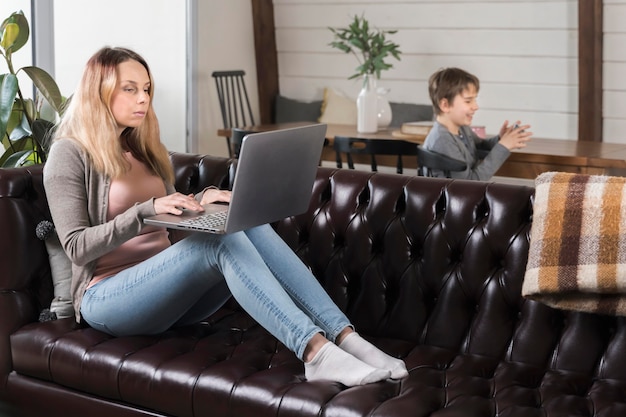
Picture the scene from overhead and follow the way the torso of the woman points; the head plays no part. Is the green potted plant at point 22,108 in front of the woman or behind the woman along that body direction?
behind

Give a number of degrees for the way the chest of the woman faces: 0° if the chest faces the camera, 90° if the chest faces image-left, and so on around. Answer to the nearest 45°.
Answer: approximately 315°

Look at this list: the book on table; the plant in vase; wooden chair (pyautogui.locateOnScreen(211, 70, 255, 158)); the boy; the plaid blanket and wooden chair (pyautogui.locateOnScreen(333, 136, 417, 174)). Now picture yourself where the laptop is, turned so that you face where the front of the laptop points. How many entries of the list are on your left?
0

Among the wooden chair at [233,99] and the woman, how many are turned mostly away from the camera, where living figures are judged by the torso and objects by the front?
0

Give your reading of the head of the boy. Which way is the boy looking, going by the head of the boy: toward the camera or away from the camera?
toward the camera

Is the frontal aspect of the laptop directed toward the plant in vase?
no

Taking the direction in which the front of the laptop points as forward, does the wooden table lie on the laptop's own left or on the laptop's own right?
on the laptop's own right

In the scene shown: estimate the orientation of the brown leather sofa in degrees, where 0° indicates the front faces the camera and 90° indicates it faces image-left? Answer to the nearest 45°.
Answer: approximately 45°

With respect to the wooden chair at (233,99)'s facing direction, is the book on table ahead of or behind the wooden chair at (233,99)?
ahead

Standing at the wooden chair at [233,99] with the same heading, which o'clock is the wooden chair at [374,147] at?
the wooden chair at [374,147] is roughly at 1 o'clock from the wooden chair at [233,99].

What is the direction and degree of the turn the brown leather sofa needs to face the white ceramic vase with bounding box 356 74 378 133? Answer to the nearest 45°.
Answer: approximately 135° to its right

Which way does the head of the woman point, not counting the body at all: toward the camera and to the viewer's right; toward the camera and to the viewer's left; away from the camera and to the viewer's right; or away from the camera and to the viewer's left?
toward the camera and to the viewer's right

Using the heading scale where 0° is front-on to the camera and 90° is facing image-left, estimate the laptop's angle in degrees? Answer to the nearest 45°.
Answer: approximately 135°

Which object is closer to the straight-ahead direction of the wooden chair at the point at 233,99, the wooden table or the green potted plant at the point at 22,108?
the wooden table

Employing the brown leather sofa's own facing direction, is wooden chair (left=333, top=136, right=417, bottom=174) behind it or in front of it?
behind

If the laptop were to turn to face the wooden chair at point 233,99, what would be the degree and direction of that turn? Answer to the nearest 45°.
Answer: approximately 45° to its right

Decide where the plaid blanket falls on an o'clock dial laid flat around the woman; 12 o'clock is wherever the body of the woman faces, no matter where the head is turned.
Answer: The plaid blanket is roughly at 11 o'clock from the woman.

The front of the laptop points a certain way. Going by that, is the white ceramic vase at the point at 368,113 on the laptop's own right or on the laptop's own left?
on the laptop's own right
